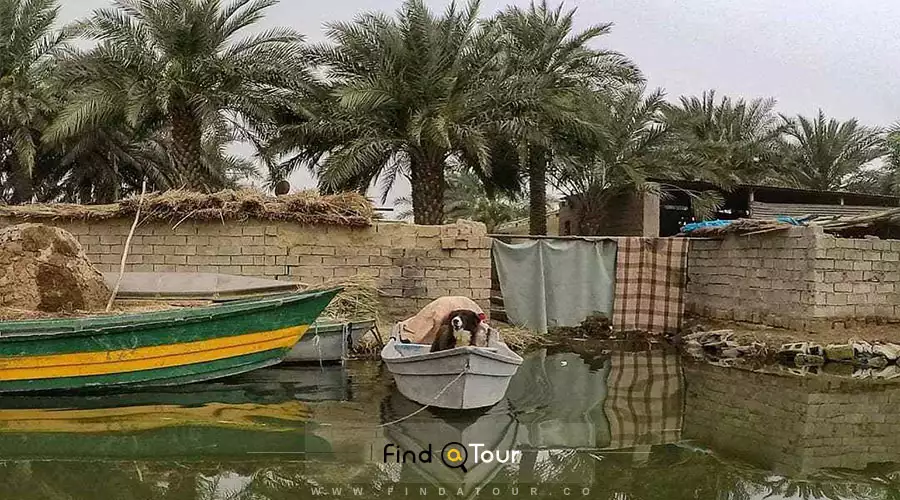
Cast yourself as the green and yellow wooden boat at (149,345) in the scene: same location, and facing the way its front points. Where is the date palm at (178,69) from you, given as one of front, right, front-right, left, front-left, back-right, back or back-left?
left

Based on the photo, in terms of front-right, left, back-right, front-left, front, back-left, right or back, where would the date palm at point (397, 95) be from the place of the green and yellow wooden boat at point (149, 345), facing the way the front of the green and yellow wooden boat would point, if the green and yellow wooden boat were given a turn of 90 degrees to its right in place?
back-left

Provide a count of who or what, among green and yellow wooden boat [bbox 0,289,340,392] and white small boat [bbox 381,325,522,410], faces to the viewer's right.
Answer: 1

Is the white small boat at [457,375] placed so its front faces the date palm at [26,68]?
no

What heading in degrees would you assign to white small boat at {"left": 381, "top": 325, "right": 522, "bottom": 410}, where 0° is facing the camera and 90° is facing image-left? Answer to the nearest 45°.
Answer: approximately 0°

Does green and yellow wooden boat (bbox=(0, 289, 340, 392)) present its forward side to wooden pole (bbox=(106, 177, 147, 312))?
no

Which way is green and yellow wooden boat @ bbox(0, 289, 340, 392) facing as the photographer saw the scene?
facing to the right of the viewer

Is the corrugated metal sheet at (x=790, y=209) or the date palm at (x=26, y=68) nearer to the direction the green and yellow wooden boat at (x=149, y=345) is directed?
the corrugated metal sheet

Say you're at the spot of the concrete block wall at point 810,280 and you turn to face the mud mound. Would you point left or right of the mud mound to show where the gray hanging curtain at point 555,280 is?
right

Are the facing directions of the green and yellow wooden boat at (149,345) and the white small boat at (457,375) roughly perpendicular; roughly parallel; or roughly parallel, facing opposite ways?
roughly perpendicular

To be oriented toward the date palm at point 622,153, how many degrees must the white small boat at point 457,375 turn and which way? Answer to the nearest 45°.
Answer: approximately 180°

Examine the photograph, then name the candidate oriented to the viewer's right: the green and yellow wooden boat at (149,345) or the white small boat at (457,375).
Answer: the green and yellow wooden boat

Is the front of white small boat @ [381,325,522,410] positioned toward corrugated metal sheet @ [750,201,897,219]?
no
